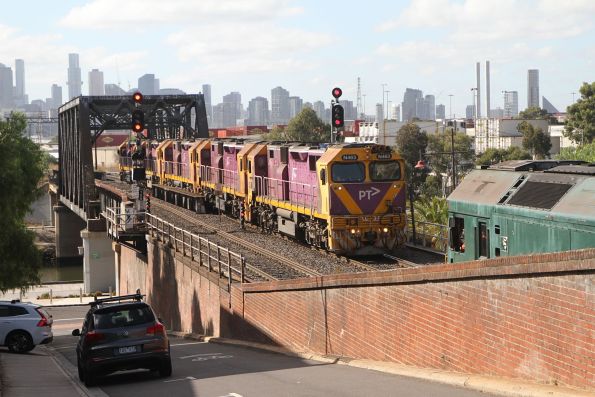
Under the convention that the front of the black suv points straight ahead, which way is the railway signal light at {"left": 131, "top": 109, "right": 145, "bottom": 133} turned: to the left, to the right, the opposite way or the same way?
the opposite way

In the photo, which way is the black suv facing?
away from the camera

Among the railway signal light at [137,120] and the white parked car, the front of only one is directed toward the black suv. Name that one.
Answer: the railway signal light

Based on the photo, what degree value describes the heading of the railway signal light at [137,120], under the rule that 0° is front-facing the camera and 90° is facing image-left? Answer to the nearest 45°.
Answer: approximately 0°

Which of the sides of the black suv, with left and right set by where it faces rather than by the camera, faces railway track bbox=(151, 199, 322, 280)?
front

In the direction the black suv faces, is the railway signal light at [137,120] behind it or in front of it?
in front
